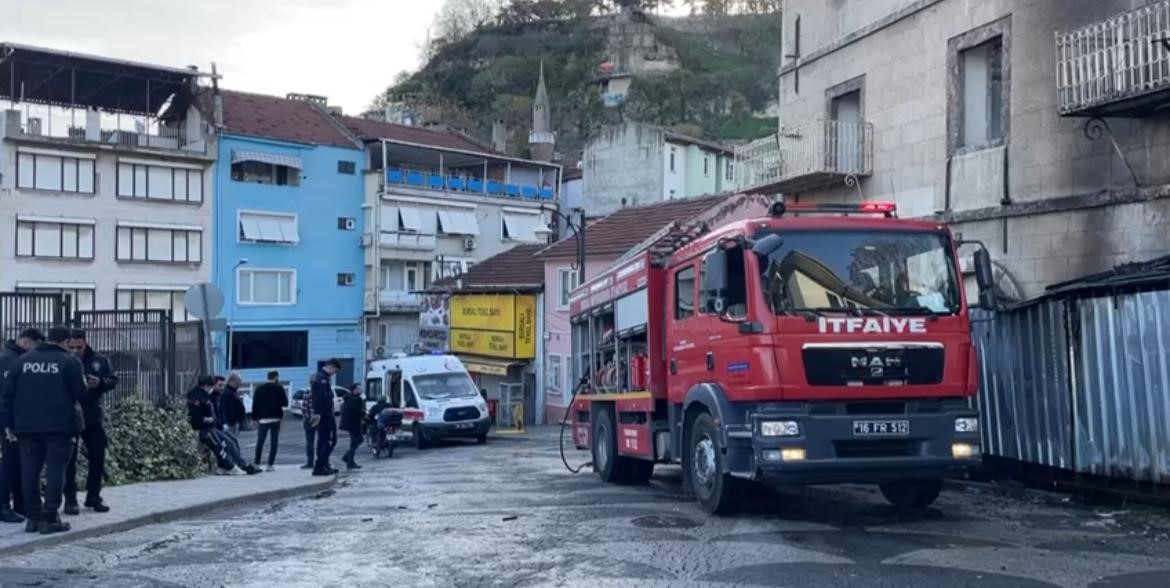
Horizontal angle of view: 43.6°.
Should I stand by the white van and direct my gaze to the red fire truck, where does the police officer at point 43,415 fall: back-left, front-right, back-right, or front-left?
front-right

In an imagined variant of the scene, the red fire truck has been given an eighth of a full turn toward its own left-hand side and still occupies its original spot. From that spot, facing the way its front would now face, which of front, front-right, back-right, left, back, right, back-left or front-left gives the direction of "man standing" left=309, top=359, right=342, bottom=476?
back-left

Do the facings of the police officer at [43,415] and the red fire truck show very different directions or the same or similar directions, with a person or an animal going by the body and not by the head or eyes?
very different directions

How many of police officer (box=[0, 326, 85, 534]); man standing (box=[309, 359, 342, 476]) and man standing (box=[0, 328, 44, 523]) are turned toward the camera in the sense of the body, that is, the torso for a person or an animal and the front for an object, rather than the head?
0

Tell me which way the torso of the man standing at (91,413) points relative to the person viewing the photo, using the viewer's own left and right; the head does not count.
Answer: facing the viewer and to the left of the viewer

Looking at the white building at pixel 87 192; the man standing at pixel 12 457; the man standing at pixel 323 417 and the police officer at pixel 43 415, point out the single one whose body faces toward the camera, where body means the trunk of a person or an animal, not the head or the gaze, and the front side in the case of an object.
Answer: the white building

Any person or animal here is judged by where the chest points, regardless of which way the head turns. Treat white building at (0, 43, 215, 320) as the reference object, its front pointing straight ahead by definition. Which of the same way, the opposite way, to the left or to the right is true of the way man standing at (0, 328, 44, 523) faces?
to the left

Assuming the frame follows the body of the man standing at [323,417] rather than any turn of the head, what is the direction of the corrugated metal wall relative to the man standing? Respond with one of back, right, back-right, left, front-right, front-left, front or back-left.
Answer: front-right

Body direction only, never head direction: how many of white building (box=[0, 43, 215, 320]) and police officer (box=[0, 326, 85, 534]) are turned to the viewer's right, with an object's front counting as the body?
0

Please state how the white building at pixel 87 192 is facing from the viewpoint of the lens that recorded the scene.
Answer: facing the viewer

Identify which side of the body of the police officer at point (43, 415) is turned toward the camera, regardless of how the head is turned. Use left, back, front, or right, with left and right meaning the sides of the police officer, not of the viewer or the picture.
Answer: back

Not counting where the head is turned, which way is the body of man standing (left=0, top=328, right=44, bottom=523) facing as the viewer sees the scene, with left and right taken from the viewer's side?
facing to the right of the viewer

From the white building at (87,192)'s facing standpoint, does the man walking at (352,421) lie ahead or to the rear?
ahead

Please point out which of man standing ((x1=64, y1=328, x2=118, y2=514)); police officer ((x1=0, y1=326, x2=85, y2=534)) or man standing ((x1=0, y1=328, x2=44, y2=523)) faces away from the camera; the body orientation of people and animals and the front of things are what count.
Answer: the police officer

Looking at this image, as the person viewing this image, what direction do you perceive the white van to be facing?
facing the viewer and to the right of the viewer

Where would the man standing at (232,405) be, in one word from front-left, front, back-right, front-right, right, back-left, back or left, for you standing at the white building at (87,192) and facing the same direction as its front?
front

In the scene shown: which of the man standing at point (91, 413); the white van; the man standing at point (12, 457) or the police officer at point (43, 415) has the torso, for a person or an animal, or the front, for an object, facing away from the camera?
the police officer
